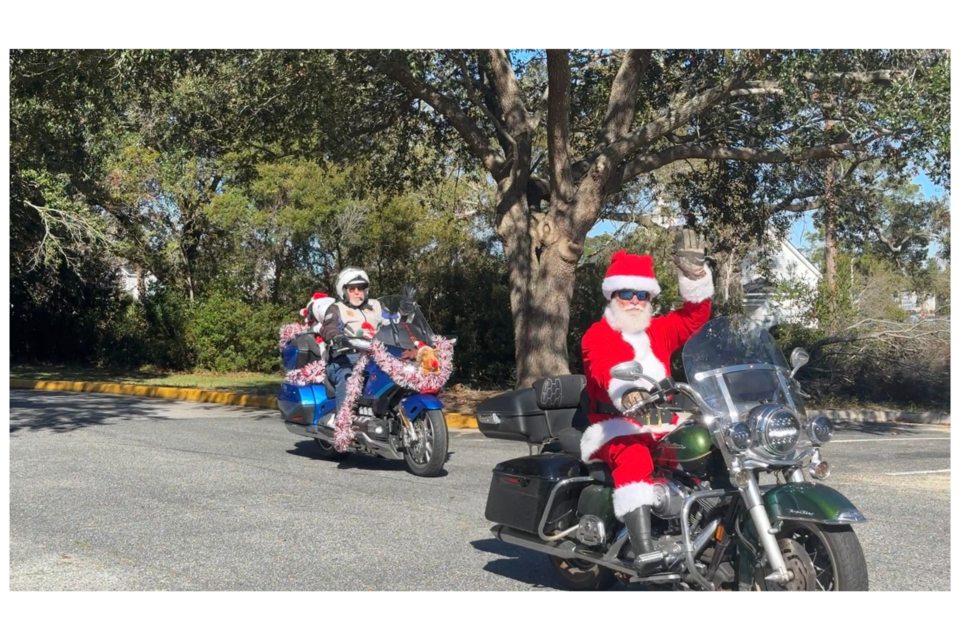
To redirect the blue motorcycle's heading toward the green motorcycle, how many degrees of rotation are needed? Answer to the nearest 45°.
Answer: approximately 45° to its right

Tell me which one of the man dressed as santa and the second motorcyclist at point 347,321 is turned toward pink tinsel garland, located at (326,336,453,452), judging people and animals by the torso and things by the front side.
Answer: the second motorcyclist

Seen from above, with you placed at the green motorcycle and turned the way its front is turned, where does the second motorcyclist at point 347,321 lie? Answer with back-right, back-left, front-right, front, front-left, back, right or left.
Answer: back

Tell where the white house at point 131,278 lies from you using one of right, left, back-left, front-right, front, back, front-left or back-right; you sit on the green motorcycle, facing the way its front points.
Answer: back

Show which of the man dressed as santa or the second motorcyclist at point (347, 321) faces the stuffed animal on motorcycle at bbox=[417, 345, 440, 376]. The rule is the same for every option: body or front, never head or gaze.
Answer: the second motorcyclist

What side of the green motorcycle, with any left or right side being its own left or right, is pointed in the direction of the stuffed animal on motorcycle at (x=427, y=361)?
back

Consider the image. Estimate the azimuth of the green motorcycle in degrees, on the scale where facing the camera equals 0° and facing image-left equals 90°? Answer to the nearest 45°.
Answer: approximately 315°

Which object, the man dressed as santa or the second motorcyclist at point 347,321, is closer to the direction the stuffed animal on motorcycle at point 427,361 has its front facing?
the man dressed as santa

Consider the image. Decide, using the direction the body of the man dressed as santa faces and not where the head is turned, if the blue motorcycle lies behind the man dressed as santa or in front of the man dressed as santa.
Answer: behind

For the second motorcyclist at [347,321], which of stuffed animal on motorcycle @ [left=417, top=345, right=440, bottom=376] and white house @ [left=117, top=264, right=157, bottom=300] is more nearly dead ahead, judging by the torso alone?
the stuffed animal on motorcycle

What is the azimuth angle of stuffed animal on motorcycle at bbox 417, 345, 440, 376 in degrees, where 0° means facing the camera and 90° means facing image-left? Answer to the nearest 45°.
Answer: approximately 315°
